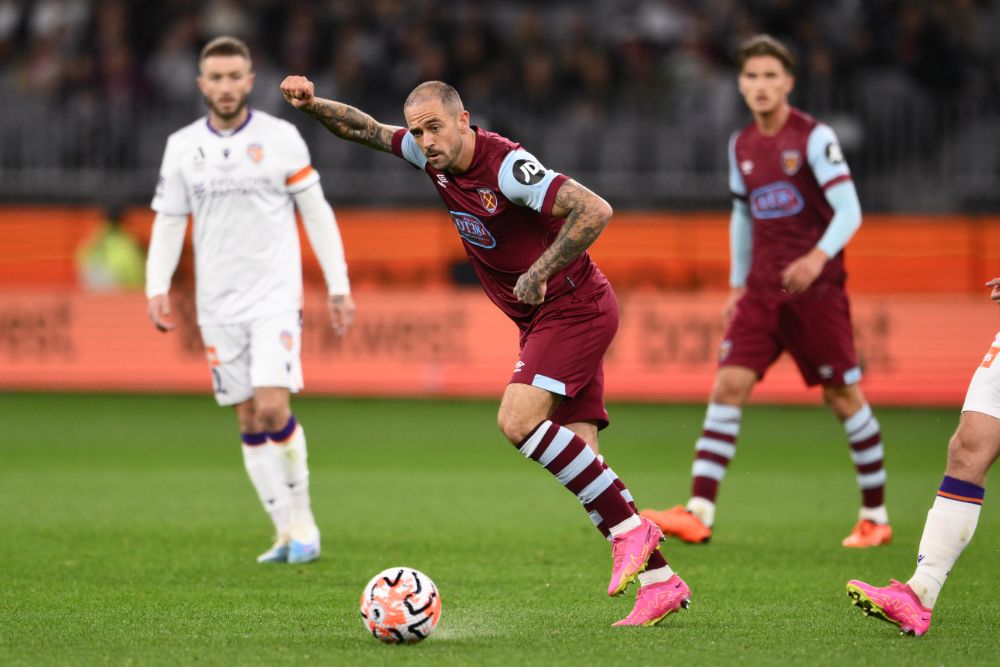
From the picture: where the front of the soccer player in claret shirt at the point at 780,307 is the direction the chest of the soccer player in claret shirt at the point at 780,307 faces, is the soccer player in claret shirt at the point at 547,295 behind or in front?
in front

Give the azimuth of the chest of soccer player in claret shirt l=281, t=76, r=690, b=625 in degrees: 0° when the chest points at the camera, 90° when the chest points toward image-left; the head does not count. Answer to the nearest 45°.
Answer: approximately 45°

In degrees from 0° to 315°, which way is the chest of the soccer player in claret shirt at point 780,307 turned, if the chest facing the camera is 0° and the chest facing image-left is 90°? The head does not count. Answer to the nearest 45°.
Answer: approximately 45°

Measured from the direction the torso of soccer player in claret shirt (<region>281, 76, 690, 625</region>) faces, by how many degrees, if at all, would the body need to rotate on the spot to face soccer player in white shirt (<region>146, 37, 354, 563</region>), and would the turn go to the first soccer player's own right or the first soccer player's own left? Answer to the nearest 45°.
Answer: approximately 90° to the first soccer player's own right

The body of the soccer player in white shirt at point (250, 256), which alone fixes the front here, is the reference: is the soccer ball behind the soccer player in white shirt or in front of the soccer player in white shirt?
in front

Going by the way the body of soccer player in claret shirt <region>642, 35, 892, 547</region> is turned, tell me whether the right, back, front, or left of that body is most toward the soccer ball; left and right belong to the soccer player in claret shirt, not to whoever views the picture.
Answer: front

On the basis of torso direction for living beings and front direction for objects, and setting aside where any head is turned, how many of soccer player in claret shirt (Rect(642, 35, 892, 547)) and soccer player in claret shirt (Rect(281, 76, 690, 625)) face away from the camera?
0

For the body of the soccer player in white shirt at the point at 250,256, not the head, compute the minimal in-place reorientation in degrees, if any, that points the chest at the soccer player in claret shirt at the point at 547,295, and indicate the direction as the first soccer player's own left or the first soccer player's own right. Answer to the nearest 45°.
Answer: approximately 45° to the first soccer player's own left

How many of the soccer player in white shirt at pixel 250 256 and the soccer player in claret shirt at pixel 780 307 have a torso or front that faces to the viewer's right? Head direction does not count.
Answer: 0
